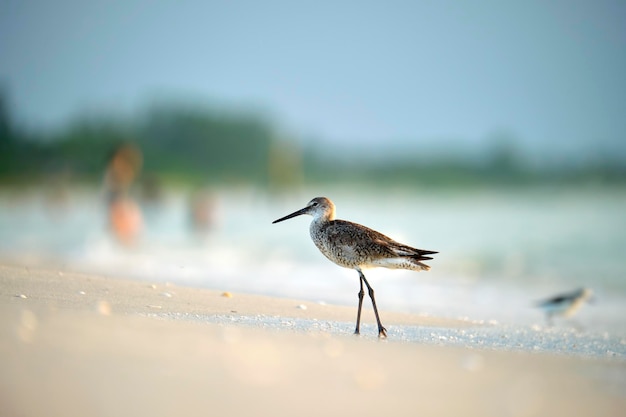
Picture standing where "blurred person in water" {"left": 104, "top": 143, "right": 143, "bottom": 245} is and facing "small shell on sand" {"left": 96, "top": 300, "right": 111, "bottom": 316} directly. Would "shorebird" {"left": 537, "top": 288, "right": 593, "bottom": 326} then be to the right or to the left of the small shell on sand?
left

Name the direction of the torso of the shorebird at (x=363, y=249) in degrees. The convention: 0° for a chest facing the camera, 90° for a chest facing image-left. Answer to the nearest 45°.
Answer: approximately 90°

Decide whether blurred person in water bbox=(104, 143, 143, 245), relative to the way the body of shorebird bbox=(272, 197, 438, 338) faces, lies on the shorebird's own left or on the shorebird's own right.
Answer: on the shorebird's own right

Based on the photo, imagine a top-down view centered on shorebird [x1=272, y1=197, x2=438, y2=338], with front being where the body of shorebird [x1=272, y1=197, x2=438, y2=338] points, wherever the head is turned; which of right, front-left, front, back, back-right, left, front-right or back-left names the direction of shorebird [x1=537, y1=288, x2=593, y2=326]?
back-right

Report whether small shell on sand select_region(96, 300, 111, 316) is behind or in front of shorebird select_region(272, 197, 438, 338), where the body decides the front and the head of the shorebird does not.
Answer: in front

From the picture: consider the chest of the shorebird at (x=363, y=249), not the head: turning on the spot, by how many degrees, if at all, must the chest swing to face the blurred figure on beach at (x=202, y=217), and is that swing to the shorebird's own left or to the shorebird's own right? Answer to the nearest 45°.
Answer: approximately 90° to the shorebird's own right

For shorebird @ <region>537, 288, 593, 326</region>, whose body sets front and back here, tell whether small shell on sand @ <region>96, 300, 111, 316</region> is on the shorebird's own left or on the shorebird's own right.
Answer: on the shorebird's own right
